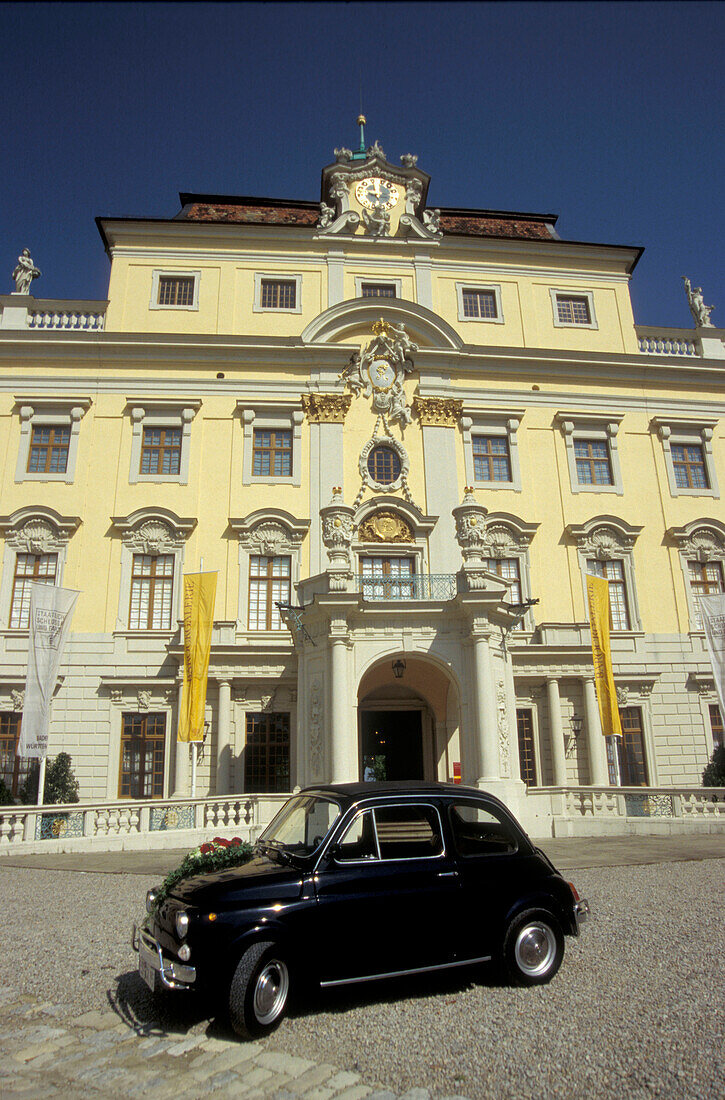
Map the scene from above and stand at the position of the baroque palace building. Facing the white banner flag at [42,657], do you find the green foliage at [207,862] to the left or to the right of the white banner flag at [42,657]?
left

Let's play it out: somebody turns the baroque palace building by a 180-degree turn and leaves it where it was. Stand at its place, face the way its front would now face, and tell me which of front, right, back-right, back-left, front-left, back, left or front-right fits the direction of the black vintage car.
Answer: back

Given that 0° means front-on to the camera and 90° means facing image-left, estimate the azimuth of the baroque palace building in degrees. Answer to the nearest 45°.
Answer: approximately 0°

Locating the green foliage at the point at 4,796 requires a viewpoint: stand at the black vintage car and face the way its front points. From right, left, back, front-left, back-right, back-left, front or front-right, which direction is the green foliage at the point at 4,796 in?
right

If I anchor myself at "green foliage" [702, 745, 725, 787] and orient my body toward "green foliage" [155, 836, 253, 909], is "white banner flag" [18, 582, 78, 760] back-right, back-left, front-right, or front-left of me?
front-right

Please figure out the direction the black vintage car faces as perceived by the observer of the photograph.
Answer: facing the viewer and to the left of the viewer

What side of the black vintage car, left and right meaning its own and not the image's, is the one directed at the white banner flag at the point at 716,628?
back

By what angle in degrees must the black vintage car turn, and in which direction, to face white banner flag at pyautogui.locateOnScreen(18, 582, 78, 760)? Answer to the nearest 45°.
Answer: approximately 90° to its right

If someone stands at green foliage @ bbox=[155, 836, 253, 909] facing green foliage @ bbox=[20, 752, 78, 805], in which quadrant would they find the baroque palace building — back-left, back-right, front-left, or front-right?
front-right

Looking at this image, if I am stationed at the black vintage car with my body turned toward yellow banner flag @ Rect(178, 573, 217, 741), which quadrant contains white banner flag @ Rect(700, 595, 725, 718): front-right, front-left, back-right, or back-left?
front-right

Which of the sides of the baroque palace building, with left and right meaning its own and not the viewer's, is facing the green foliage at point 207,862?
front

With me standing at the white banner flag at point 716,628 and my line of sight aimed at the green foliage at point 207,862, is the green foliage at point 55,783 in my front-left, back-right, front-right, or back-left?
front-right
